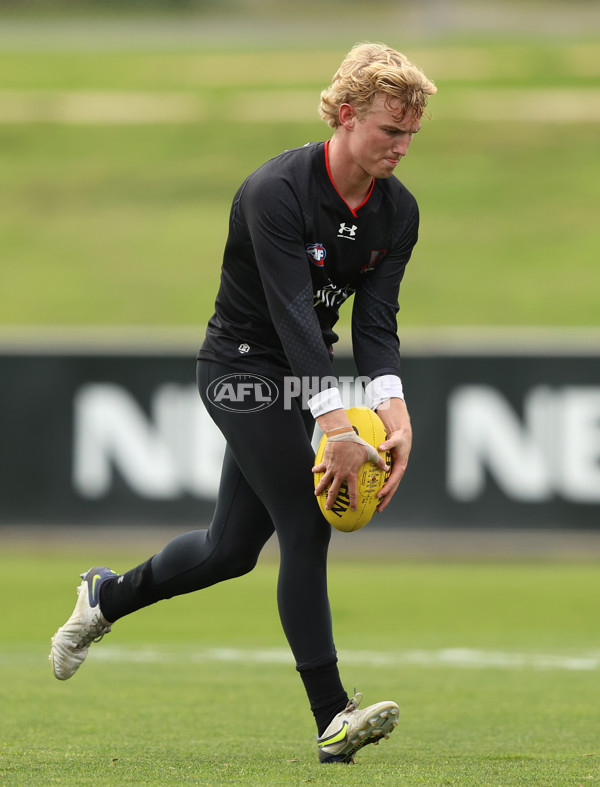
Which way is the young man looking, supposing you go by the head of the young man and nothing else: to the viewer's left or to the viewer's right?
to the viewer's right

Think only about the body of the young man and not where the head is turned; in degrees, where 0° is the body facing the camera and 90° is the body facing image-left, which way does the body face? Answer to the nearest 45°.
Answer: approximately 315°
